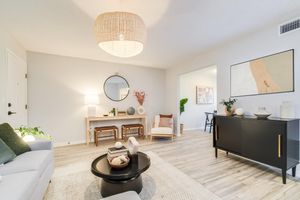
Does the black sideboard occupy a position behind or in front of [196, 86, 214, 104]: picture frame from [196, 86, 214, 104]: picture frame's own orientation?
in front

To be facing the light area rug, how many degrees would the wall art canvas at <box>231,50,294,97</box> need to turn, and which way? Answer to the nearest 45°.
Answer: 0° — it already faces it

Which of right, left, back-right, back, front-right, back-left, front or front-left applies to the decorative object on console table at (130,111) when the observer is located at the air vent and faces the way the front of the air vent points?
front-right

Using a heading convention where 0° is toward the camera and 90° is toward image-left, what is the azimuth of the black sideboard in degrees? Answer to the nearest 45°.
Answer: approximately 45°

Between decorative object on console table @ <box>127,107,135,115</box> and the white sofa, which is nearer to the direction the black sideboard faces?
the white sofa

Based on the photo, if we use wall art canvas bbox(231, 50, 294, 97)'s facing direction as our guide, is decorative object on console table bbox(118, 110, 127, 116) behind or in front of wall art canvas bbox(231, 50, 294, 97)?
in front

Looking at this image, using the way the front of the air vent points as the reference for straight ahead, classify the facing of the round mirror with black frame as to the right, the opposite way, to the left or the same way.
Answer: to the left

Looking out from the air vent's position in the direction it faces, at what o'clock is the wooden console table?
The wooden console table is roughly at 1 o'clock from the air vent.

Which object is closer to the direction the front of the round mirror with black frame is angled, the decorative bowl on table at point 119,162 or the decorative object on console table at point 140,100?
the decorative bowl on table

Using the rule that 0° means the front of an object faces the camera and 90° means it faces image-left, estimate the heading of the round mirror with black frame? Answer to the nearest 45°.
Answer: approximately 0°

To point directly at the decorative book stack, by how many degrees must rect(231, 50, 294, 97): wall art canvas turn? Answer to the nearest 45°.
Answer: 0° — it already faces it

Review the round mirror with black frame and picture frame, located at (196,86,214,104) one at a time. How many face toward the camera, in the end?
2
